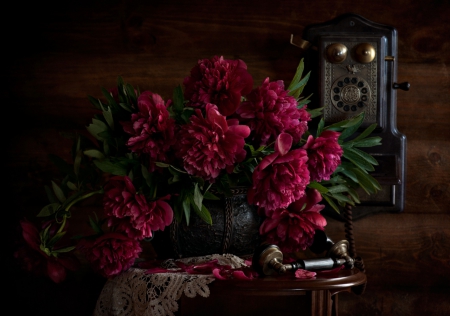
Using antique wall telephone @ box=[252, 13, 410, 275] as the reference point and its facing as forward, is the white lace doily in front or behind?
in front

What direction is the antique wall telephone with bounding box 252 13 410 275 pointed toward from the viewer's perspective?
toward the camera
